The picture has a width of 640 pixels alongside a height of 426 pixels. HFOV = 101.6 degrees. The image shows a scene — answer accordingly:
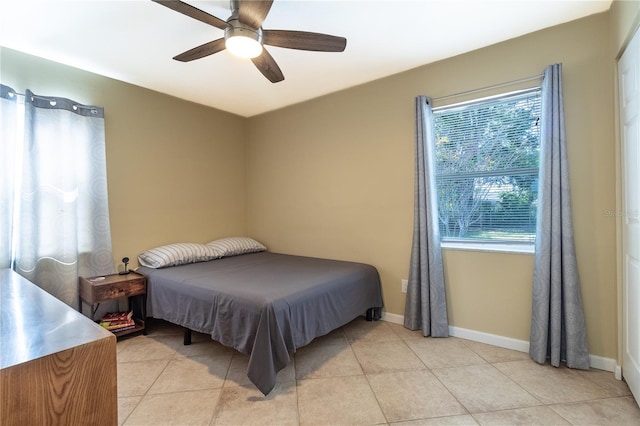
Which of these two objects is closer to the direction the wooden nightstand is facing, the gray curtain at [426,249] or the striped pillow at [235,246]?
the gray curtain

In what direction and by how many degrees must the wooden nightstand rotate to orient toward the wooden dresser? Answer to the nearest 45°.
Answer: approximately 45° to its right

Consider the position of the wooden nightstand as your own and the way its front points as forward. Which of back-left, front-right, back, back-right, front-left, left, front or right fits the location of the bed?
front

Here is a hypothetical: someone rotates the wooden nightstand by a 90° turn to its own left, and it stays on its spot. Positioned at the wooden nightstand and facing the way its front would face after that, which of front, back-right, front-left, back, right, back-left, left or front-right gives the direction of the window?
right

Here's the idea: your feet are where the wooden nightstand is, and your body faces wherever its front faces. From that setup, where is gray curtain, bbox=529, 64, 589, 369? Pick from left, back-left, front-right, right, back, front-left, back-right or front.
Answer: front

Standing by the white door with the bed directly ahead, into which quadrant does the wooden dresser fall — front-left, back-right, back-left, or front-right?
front-left

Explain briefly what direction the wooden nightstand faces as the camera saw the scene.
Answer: facing the viewer and to the right of the viewer

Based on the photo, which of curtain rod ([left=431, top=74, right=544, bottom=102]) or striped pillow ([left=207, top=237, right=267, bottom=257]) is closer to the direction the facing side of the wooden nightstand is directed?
the curtain rod

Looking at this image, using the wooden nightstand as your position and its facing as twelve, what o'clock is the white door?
The white door is roughly at 12 o'clock from the wooden nightstand.
